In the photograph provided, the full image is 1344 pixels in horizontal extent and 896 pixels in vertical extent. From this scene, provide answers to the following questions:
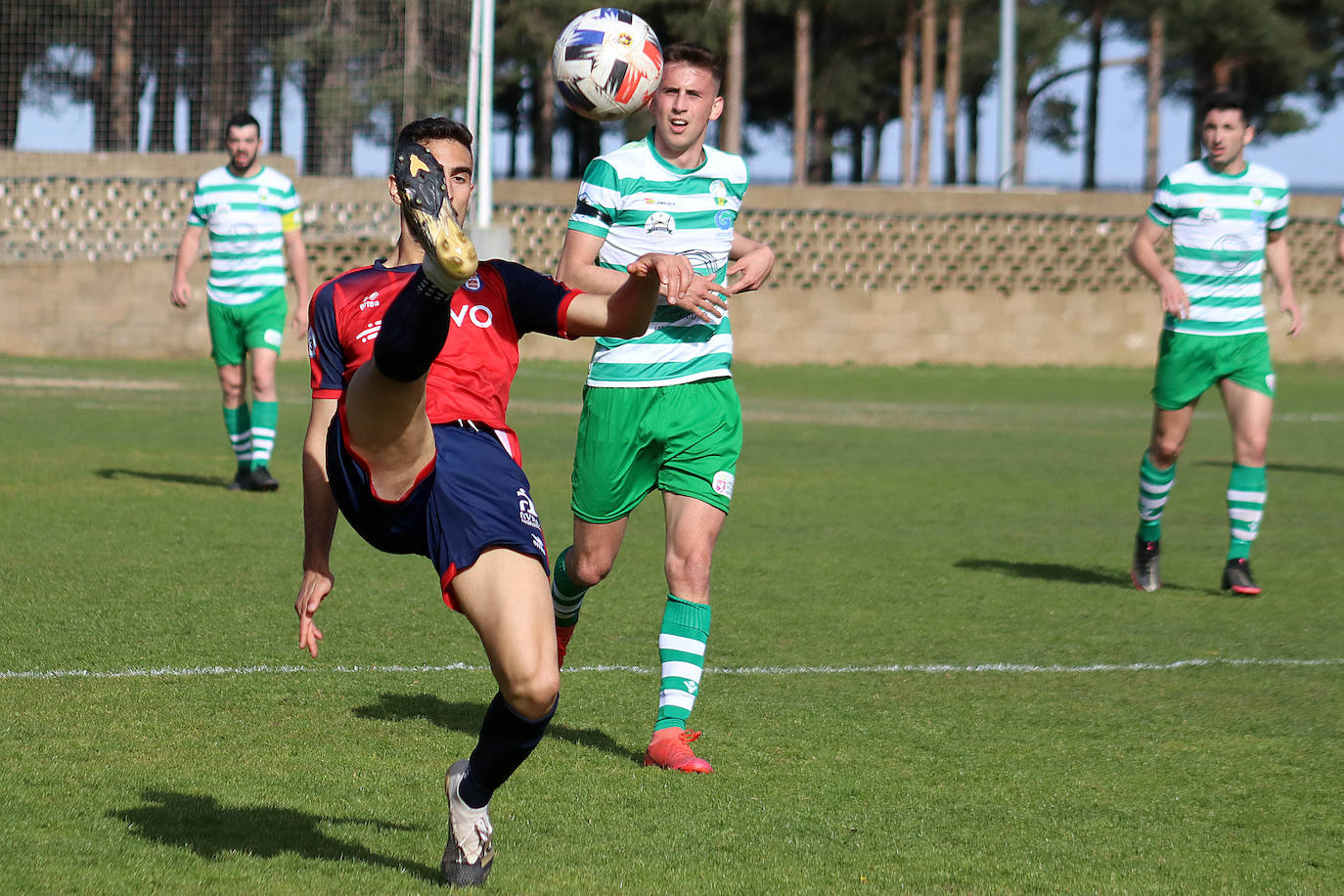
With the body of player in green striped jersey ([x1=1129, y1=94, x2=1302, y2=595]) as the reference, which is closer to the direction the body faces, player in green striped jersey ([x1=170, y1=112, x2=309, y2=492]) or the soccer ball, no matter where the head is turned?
the soccer ball

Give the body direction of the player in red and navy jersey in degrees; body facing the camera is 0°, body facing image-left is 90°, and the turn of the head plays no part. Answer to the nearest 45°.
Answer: approximately 0°

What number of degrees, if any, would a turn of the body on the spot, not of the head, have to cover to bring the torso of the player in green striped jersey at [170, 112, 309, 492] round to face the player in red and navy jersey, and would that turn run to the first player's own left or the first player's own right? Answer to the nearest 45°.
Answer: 0° — they already face them

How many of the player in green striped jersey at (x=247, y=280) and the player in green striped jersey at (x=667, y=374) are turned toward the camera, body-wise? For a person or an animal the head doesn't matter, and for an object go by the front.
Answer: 2

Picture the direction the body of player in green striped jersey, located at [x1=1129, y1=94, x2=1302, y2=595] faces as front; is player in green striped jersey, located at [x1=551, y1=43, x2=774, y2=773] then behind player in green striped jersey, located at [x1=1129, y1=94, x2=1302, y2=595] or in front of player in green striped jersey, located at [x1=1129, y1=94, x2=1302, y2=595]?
in front

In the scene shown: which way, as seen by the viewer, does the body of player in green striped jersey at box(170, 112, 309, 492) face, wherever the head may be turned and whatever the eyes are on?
toward the camera

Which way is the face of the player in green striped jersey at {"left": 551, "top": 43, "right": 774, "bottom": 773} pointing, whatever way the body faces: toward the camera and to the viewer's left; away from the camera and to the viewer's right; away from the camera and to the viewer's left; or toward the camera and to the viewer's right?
toward the camera and to the viewer's left

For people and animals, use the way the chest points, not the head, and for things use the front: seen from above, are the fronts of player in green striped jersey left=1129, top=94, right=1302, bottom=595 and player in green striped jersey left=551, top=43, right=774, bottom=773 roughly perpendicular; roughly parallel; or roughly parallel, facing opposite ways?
roughly parallel

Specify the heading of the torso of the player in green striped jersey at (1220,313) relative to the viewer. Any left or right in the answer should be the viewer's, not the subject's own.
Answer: facing the viewer

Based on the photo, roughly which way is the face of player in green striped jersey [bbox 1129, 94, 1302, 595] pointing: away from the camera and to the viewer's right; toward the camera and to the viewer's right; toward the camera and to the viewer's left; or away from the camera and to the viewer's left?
toward the camera and to the viewer's left

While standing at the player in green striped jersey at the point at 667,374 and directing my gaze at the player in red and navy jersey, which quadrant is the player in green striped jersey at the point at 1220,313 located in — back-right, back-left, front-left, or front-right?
back-left

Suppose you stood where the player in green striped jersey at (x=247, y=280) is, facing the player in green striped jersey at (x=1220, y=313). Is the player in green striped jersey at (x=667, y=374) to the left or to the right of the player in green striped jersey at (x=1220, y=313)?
right

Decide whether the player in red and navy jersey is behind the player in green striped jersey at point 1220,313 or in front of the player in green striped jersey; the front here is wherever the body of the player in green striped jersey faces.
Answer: in front

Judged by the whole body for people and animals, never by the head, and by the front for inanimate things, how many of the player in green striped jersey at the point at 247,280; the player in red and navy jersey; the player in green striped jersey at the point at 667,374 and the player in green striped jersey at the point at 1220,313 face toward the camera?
4
